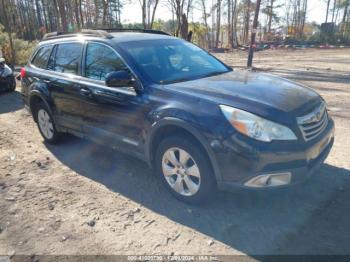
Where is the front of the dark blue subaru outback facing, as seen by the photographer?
facing the viewer and to the right of the viewer
